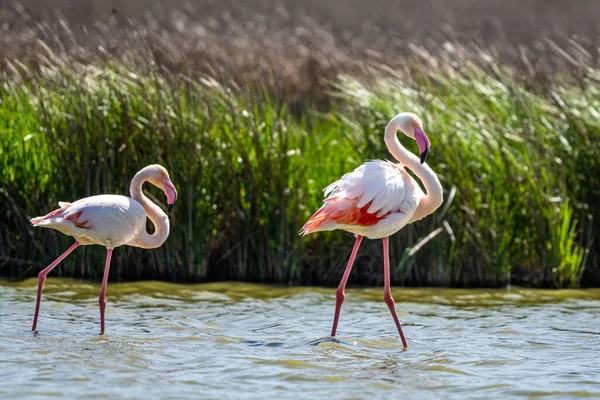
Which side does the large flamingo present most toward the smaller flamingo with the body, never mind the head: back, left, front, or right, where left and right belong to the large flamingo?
back

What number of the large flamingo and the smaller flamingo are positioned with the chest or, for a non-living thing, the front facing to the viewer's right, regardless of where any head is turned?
2

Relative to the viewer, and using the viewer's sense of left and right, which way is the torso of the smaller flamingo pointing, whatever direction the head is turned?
facing to the right of the viewer

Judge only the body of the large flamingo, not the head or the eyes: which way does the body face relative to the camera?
to the viewer's right
